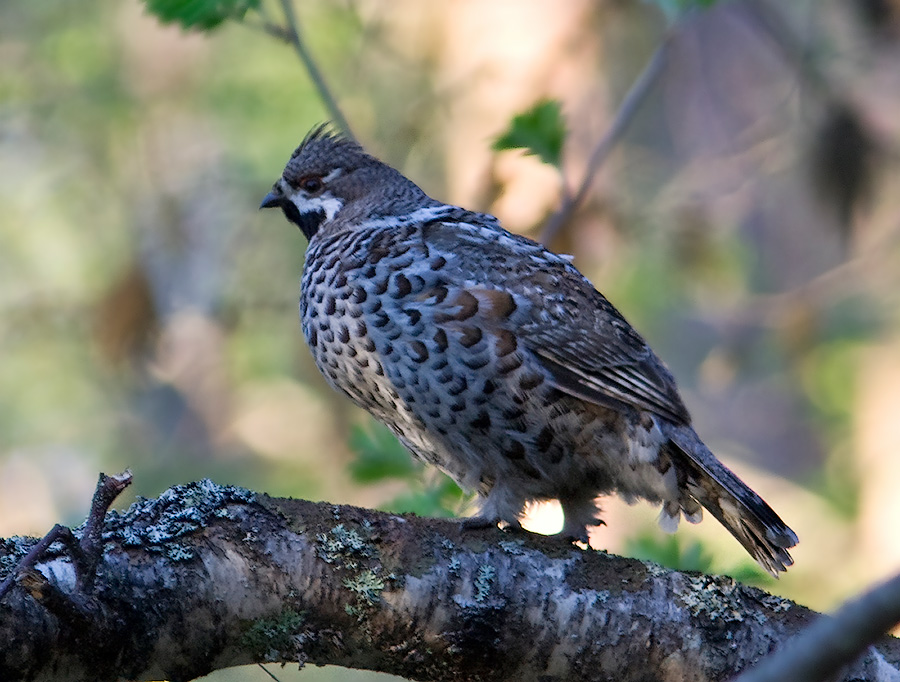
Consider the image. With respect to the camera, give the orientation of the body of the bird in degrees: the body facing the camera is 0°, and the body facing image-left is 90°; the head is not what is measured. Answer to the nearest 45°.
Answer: approximately 90°

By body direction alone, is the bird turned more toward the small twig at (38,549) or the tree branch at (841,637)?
the small twig
